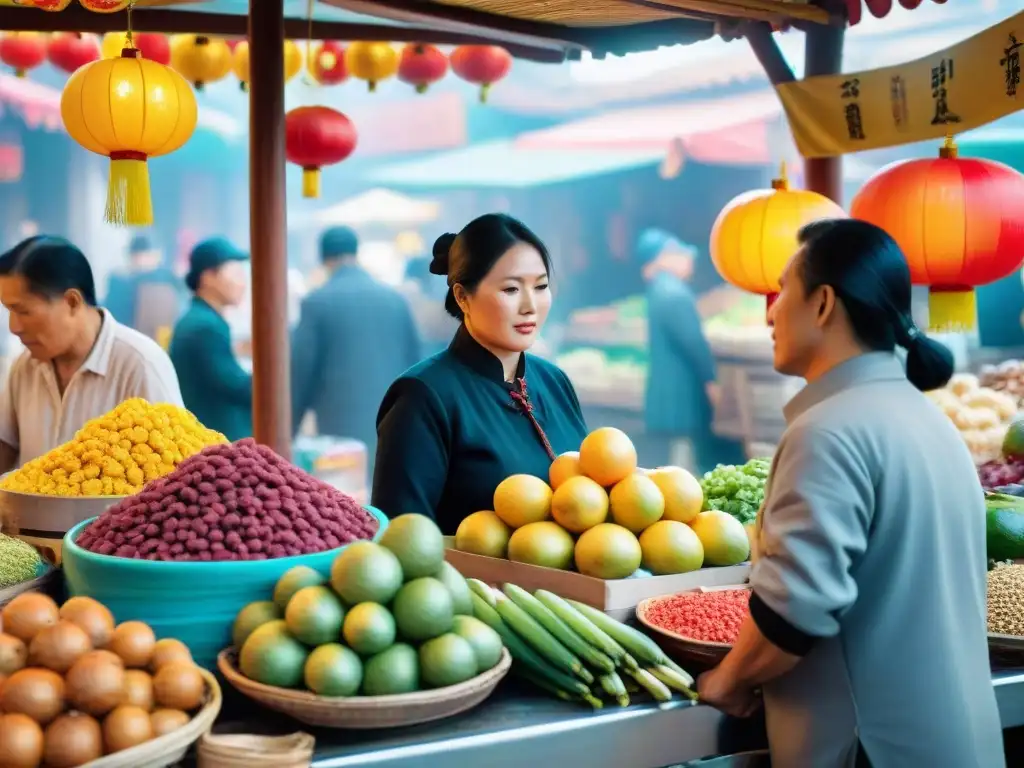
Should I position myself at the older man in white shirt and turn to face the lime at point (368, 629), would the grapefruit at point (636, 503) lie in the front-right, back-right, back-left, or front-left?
front-left

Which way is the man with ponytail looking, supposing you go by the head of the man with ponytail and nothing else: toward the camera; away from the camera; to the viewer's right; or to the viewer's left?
to the viewer's left

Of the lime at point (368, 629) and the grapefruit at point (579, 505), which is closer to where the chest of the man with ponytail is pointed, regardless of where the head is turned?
the grapefruit

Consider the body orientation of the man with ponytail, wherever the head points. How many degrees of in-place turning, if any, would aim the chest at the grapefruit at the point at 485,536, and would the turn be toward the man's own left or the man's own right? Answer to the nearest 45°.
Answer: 0° — they already face it

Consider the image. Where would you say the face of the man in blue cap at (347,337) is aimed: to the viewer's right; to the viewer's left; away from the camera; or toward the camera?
away from the camera

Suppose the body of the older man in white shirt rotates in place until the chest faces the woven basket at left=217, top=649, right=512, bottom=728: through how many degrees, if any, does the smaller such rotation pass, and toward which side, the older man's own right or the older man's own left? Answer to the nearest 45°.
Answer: approximately 45° to the older man's own left

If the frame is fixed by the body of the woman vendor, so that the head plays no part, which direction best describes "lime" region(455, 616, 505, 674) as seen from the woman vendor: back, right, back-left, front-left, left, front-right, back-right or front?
front-right

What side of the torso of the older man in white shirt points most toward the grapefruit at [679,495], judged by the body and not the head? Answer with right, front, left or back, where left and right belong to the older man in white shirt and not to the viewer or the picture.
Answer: left

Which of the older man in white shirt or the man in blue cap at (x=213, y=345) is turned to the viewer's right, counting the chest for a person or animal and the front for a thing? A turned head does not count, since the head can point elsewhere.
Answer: the man in blue cap

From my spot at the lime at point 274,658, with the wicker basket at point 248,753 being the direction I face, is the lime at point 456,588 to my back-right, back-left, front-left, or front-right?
back-left

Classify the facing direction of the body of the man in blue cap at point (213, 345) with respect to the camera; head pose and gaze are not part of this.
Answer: to the viewer's right

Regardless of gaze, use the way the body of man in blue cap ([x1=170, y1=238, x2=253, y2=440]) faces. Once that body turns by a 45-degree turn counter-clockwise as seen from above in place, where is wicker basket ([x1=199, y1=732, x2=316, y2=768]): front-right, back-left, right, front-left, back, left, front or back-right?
back-right

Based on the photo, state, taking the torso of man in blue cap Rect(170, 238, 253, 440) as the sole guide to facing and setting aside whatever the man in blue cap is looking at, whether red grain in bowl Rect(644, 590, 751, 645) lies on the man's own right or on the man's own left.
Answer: on the man's own right

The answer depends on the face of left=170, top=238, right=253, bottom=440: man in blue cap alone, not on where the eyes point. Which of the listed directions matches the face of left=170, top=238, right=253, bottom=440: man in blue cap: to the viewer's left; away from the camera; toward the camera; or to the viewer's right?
to the viewer's right

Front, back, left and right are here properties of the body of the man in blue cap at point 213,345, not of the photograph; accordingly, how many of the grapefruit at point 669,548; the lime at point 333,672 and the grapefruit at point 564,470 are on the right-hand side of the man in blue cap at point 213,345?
3
